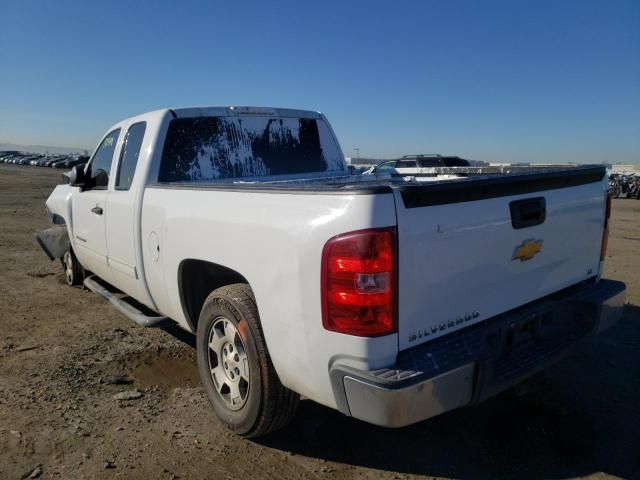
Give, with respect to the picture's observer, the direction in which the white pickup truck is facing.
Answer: facing away from the viewer and to the left of the viewer
